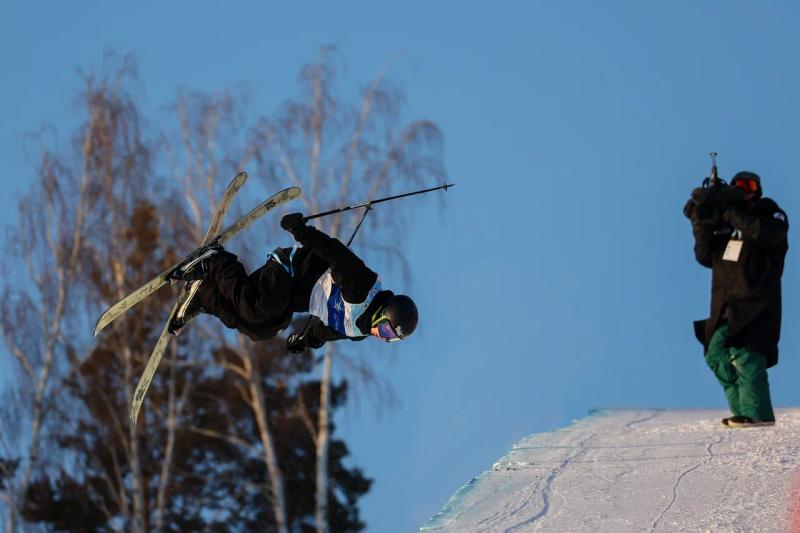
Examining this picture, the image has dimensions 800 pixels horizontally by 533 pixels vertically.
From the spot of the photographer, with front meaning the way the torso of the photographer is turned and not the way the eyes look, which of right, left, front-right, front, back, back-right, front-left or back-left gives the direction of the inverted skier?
front

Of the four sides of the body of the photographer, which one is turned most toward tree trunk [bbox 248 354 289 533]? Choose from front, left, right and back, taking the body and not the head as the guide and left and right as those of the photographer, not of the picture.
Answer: right

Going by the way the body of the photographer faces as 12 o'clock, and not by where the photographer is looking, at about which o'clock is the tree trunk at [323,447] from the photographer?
The tree trunk is roughly at 3 o'clock from the photographer.

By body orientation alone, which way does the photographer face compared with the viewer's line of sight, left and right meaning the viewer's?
facing the viewer and to the left of the viewer
